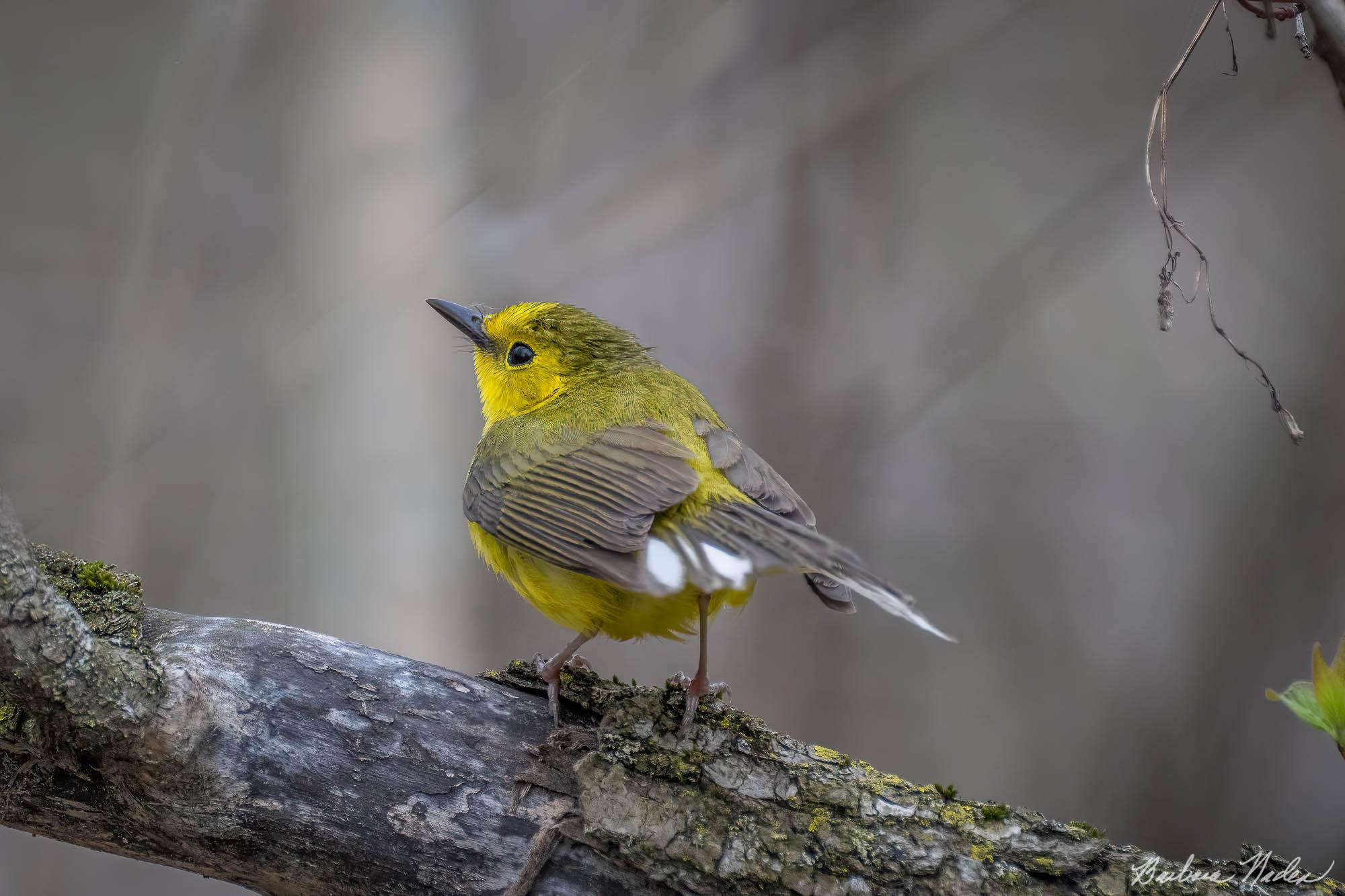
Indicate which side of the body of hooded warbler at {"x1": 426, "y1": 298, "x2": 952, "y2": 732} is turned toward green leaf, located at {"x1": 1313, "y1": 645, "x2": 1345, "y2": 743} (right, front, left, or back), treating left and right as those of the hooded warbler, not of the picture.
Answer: back

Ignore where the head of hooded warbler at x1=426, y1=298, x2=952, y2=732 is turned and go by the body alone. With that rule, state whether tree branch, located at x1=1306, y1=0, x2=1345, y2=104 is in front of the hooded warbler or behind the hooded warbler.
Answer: behind

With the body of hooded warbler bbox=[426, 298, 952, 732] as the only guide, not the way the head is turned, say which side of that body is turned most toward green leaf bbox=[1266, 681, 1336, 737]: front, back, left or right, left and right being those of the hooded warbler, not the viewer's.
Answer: back

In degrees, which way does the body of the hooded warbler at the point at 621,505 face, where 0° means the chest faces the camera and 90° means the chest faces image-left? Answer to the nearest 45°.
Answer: approximately 135°
